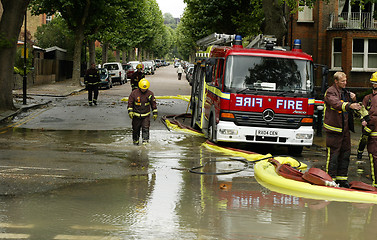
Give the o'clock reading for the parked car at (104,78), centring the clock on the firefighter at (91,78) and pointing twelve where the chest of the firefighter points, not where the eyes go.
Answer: The parked car is roughly at 6 o'clock from the firefighter.

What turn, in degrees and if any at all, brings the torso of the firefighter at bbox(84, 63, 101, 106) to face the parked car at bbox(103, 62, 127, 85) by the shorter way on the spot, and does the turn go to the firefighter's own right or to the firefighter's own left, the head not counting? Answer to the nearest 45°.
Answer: approximately 180°

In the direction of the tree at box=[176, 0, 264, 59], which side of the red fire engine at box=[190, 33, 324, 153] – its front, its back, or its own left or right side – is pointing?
back

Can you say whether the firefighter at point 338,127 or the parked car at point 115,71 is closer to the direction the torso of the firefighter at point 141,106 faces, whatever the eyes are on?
the firefighter

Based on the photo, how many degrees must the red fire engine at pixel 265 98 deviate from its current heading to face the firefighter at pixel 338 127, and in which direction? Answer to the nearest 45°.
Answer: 0° — it already faces them

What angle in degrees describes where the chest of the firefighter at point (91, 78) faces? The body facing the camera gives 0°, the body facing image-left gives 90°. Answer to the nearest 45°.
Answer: approximately 0°

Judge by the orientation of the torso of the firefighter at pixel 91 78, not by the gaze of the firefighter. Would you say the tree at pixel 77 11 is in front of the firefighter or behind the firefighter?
behind

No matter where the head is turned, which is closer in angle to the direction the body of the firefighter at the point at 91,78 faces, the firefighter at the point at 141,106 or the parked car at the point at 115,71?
the firefighter

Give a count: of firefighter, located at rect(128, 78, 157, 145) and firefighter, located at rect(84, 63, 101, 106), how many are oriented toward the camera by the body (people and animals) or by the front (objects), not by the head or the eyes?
2

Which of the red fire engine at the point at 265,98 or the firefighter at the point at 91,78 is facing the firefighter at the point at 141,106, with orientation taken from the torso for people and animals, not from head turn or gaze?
the firefighter at the point at 91,78

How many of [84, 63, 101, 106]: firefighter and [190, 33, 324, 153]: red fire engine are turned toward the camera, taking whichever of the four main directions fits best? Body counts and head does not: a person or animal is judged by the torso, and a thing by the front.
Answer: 2
